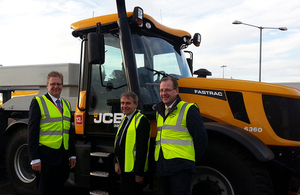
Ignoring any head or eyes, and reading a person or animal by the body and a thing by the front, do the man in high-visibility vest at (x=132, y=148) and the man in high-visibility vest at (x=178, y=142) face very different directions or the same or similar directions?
same or similar directions

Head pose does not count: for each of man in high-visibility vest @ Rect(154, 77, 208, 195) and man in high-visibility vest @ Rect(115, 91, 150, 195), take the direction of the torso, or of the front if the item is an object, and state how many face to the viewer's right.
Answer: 0

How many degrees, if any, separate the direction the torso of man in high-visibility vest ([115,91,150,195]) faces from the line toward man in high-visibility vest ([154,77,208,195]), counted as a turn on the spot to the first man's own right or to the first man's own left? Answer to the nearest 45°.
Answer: approximately 90° to the first man's own left

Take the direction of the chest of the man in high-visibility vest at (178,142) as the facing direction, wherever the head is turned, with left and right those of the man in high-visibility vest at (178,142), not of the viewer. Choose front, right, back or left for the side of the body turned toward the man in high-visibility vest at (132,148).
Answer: right

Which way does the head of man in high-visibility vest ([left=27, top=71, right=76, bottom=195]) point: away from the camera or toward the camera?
toward the camera

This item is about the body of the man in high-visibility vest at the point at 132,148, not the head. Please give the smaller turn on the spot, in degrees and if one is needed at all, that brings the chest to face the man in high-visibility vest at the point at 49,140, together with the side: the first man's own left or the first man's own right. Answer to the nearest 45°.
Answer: approximately 45° to the first man's own right

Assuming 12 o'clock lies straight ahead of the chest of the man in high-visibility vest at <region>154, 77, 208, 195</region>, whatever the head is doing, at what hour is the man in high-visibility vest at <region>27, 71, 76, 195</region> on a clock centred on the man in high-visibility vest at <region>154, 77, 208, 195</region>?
the man in high-visibility vest at <region>27, 71, 76, 195</region> is roughly at 2 o'clock from the man in high-visibility vest at <region>154, 77, 208, 195</region>.

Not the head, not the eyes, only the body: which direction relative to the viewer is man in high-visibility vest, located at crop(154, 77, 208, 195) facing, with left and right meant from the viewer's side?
facing the viewer and to the left of the viewer

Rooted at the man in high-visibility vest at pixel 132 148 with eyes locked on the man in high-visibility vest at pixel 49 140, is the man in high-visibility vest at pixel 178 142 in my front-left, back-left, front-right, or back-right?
back-left
